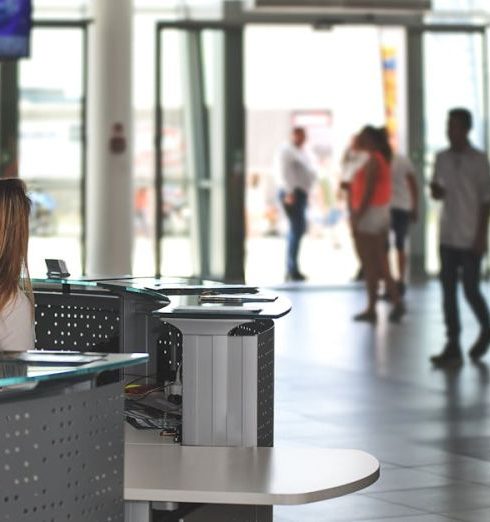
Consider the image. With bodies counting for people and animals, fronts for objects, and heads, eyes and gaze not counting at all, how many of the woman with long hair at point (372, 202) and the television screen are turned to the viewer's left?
1

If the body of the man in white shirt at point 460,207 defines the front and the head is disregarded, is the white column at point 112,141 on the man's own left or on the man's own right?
on the man's own right

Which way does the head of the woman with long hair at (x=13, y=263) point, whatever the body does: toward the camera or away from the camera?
away from the camera

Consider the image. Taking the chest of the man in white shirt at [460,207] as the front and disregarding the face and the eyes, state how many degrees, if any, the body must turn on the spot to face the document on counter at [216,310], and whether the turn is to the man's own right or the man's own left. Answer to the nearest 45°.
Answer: approximately 45° to the man's own left
